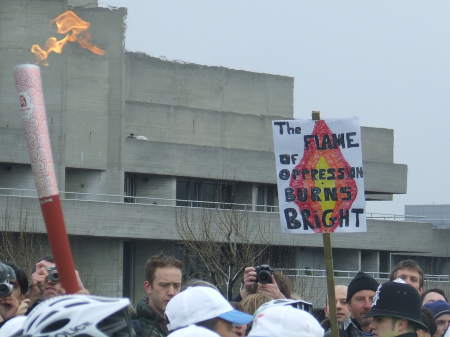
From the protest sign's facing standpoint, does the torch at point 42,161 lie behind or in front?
in front

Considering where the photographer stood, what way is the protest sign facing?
facing the viewer
